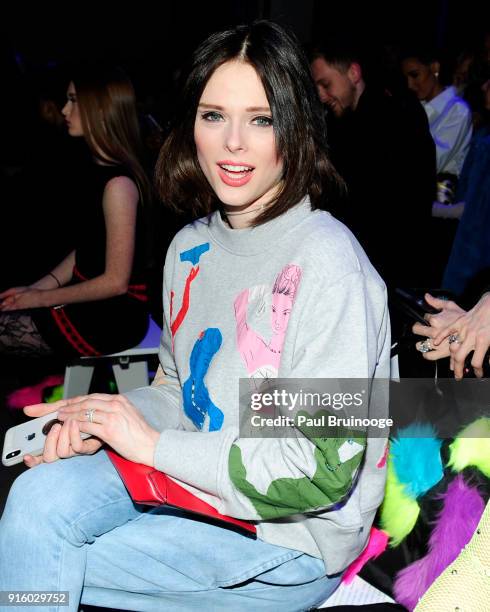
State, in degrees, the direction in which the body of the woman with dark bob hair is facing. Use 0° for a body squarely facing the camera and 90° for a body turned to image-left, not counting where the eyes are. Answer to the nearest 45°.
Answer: approximately 45°

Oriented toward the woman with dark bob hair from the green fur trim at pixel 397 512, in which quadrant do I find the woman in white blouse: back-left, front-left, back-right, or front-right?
back-right

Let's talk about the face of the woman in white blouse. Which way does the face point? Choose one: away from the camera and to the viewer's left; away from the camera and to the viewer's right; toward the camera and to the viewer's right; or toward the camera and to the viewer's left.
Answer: toward the camera and to the viewer's left
